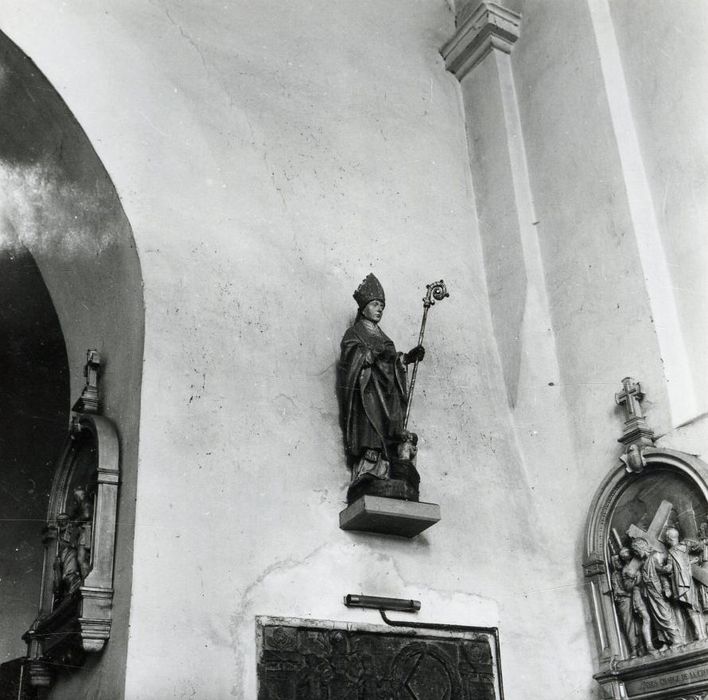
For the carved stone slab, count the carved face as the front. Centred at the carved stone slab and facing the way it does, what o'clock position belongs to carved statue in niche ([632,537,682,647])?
The carved statue in niche is roughly at 9 o'clock from the carved stone slab.

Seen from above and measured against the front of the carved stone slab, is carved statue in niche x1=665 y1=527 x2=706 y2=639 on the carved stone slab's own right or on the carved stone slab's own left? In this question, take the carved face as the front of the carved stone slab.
on the carved stone slab's own left

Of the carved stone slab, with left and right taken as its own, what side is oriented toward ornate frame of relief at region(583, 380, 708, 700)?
left

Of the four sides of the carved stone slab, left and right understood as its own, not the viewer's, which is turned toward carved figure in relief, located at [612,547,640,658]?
left

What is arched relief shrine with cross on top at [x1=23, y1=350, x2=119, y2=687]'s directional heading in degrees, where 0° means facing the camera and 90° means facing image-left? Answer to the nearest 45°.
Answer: approximately 45°

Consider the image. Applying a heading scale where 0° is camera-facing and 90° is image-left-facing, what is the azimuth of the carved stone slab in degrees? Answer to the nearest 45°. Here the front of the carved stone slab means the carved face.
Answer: approximately 0°

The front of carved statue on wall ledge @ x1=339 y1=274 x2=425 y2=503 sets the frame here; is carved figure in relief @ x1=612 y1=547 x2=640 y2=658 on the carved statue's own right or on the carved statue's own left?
on the carved statue's own left

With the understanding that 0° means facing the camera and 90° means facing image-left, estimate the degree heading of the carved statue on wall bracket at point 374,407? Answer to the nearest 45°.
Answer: approximately 315°

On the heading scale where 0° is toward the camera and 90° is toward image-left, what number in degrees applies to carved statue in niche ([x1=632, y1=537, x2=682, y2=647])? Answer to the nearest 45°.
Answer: approximately 45°

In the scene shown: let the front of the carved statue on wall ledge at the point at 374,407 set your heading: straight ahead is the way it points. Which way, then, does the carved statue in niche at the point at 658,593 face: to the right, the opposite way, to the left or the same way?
to the right
